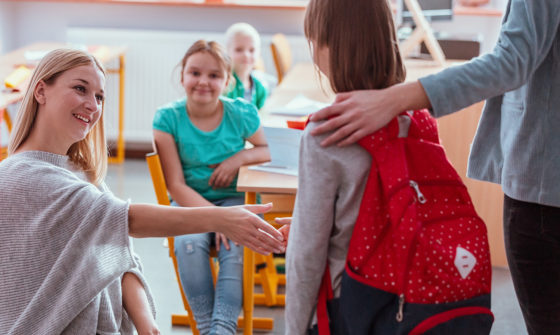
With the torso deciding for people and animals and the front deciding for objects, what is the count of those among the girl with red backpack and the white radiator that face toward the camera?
1

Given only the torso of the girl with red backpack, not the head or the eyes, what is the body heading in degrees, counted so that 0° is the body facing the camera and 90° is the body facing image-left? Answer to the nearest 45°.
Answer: approximately 135°

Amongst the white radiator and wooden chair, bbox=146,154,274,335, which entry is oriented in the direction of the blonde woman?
the white radiator

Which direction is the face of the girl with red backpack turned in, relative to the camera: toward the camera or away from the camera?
away from the camera

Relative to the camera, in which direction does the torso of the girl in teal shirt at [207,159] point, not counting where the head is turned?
toward the camera

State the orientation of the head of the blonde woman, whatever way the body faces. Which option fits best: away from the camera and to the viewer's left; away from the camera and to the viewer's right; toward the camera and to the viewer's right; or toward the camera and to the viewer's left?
toward the camera and to the viewer's right

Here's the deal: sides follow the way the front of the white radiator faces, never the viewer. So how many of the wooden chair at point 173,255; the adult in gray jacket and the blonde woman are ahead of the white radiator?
3

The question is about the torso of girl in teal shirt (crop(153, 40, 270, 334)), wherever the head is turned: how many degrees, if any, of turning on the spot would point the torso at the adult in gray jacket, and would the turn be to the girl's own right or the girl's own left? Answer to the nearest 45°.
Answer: approximately 45° to the girl's own left

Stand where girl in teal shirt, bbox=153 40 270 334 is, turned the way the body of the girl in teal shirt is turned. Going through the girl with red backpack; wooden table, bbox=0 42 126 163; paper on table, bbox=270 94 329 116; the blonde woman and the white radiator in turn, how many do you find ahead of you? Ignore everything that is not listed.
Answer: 2

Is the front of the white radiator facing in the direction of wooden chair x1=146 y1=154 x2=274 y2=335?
yes

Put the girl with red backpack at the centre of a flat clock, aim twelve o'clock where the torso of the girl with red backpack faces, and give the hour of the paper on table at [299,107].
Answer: The paper on table is roughly at 1 o'clock from the girl with red backpack.

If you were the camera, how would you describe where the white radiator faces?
facing the viewer
